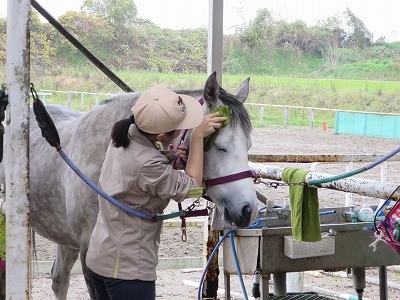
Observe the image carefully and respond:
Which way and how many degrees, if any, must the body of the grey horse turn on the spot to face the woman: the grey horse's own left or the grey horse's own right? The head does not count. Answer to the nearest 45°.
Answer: approximately 45° to the grey horse's own right

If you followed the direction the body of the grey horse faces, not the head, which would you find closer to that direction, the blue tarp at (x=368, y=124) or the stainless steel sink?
the stainless steel sink

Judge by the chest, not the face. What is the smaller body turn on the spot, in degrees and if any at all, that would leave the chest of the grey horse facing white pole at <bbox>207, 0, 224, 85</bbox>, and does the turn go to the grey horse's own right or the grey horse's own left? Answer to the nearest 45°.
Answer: approximately 90° to the grey horse's own left

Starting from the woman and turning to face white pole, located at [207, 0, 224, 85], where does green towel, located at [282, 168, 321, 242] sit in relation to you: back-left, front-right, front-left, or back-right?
front-right

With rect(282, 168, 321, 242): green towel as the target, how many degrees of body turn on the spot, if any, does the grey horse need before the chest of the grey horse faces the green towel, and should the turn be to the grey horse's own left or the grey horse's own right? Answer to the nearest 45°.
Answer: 0° — it already faces it

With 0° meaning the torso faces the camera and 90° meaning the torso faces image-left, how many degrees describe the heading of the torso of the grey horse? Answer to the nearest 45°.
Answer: approximately 315°

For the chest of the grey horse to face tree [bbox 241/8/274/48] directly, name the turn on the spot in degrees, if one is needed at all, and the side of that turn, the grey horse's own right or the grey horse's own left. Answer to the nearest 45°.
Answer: approximately 135° to the grey horse's own left

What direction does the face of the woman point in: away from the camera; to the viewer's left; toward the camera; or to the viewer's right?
to the viewer's right

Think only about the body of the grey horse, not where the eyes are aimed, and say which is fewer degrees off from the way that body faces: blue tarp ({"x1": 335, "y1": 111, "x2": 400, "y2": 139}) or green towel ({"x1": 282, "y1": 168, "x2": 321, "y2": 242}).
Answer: the green towel

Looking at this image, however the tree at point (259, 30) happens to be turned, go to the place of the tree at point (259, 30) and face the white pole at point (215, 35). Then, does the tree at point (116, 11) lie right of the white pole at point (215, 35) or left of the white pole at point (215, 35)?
right

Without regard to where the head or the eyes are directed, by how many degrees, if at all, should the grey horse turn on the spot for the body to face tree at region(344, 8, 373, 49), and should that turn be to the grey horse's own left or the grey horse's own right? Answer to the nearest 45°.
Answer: approximately 90° to the grey horse's own left
